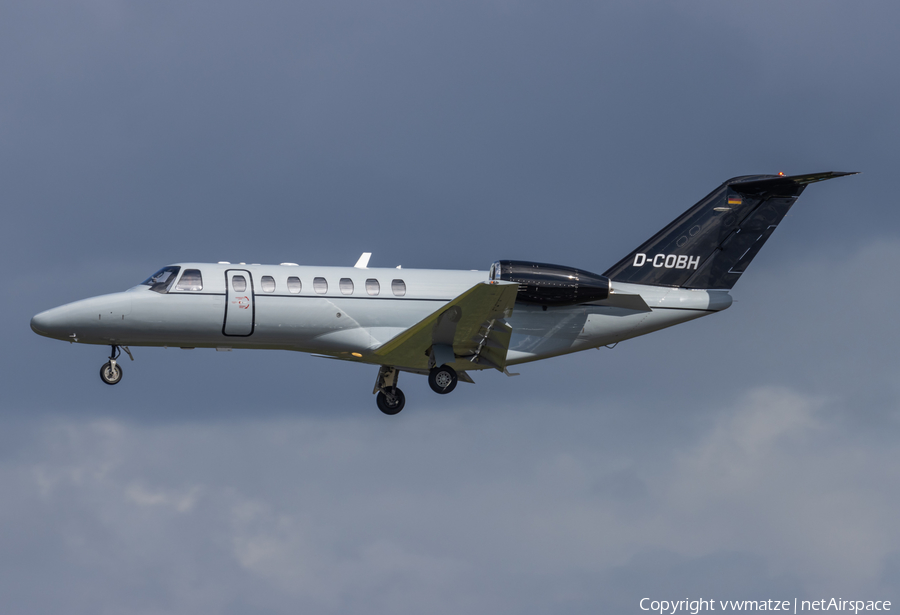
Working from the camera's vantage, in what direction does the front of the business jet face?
facing to the left of the viewer
